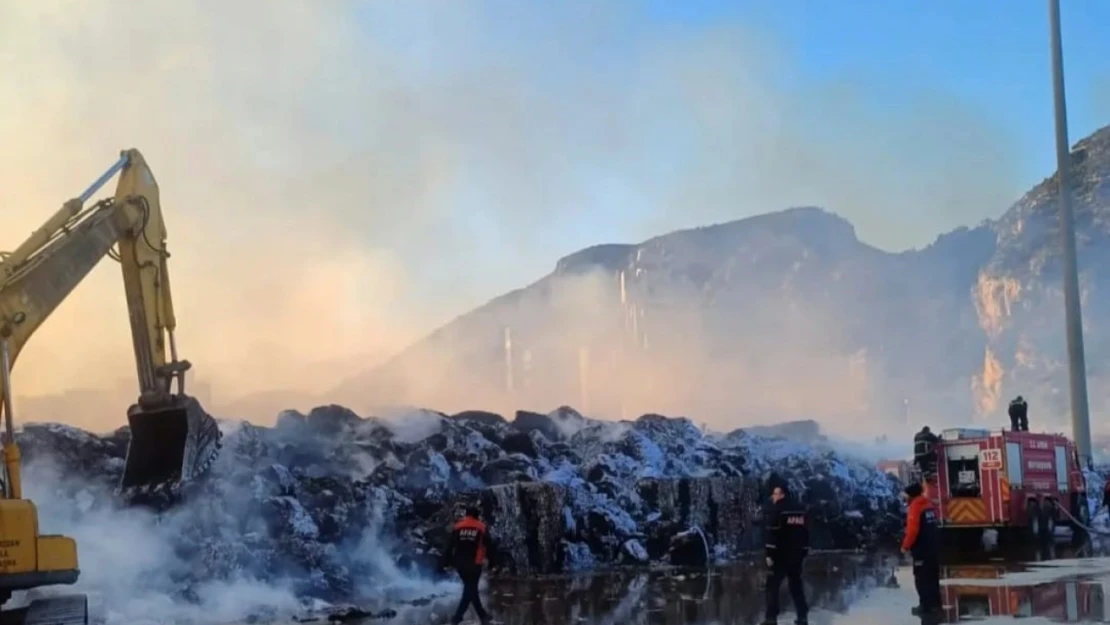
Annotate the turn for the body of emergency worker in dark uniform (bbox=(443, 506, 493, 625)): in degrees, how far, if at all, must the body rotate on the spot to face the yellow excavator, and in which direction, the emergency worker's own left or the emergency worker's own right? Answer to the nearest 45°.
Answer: approximately 45° to the emergency worker's own left

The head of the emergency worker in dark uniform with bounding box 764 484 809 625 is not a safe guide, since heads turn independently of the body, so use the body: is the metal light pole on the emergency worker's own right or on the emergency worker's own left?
on the emergency worker's own right

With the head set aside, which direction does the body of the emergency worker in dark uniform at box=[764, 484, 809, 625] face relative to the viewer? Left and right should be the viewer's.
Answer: facing away from the viewer and to the left of the viewer

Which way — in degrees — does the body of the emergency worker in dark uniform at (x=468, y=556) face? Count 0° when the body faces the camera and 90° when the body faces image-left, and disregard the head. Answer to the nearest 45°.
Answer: approximately 180°

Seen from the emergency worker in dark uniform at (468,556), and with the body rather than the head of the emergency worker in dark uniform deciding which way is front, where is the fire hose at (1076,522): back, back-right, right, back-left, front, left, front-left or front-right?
front-right

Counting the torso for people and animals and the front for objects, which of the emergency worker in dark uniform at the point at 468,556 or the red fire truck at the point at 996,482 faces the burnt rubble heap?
the emergency worker in dark uniform

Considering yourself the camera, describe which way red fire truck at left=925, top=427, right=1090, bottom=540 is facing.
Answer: facing away from the viewer and to the right of the viewer

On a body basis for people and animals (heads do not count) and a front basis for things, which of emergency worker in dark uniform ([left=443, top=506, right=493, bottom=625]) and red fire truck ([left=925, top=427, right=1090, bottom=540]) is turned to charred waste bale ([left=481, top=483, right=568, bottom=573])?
the emergency worker in dark uniform
